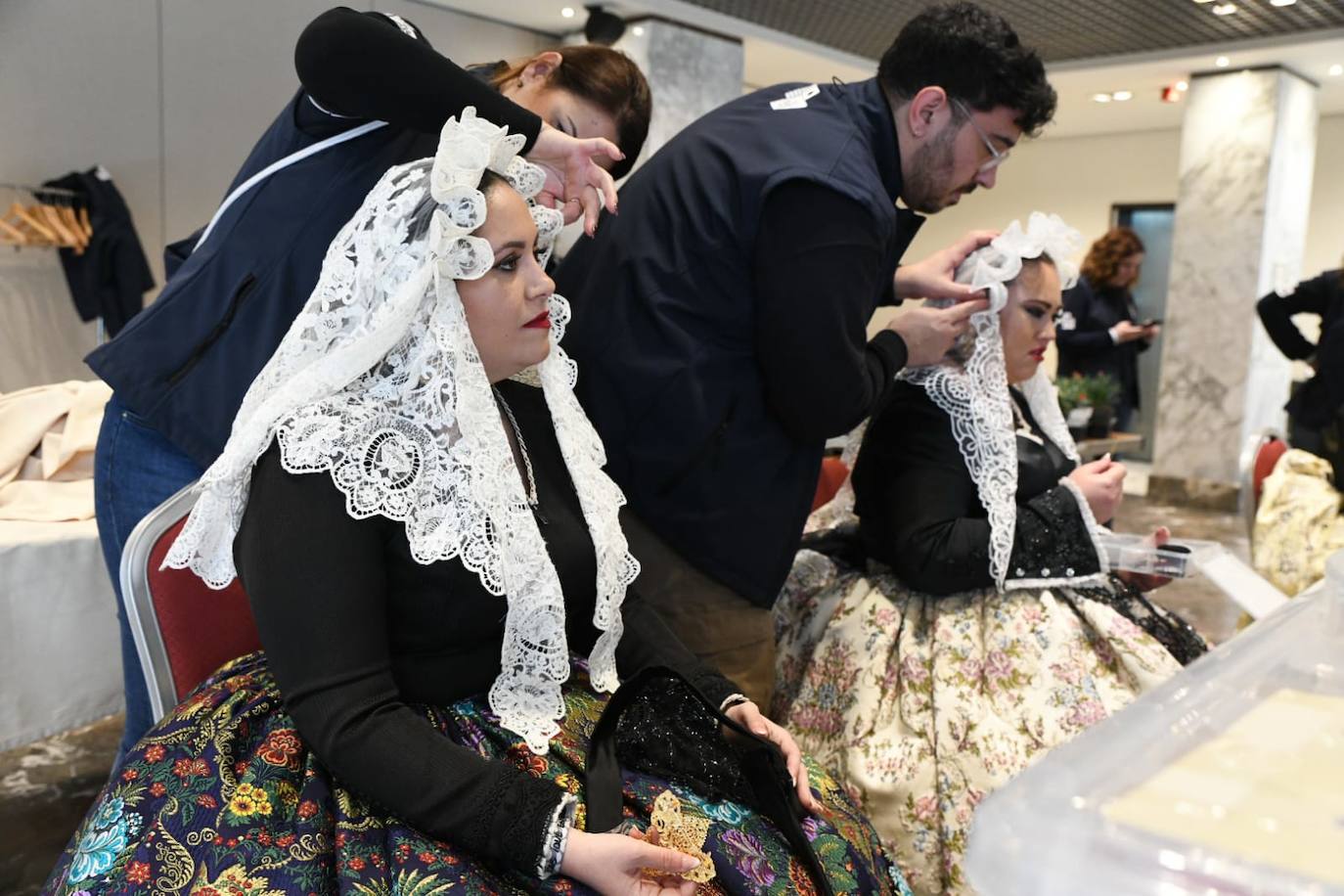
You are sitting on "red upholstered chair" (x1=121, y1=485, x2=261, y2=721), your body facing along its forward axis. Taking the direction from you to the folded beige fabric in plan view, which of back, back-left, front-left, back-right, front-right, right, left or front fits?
back-left

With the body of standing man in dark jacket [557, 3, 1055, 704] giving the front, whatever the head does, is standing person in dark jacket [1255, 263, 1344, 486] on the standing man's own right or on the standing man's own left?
on the standing man's own left

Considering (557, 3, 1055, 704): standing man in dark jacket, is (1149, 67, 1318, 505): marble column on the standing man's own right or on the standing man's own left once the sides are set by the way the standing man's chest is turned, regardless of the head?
on the standing man's own left

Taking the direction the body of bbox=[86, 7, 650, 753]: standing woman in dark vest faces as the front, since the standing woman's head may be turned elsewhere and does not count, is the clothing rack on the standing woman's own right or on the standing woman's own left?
on the standing woman's own left

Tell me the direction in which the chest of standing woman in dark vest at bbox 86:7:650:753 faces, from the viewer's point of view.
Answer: to the viewer's right

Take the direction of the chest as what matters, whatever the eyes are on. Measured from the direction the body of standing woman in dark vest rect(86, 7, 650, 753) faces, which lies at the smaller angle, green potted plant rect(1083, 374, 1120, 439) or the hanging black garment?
the green potted plant

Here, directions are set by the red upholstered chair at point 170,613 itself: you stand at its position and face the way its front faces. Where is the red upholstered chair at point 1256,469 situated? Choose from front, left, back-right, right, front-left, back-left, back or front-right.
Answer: front-left

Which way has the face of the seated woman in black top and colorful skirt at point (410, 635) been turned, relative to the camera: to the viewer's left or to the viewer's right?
to the viewer's right

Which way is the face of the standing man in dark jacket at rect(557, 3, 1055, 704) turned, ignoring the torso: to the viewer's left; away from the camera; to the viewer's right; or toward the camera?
to the viewer's right

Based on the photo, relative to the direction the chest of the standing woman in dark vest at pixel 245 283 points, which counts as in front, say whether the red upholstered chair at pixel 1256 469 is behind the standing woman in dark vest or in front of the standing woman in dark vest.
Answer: in front

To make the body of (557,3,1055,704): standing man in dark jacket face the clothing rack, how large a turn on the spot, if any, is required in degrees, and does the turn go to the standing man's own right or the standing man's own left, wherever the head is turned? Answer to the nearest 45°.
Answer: approximately 135° to the standing man's own left

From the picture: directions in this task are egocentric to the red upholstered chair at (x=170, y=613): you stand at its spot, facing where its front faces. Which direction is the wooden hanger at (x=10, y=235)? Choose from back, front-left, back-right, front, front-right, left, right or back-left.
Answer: back-left

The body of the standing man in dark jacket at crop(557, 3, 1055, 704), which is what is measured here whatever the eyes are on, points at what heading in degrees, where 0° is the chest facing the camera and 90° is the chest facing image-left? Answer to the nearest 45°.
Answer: approximately 270°

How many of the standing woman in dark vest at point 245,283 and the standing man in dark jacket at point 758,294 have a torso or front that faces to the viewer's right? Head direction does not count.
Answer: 2
